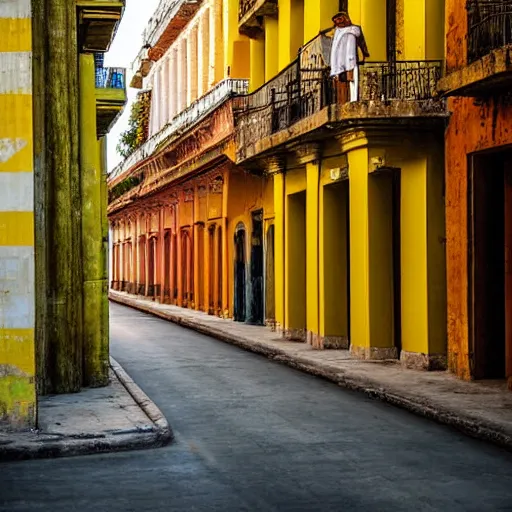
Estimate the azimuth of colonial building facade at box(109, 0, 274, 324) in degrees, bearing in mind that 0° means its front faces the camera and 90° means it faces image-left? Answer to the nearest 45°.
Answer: approximately 45°

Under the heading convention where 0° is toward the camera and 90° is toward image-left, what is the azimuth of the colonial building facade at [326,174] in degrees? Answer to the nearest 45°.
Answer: approximately 45°

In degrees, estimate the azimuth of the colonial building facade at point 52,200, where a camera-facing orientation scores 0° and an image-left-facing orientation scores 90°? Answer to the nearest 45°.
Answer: approximately 270°

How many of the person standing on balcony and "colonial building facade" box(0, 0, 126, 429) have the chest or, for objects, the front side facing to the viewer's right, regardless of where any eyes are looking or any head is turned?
1

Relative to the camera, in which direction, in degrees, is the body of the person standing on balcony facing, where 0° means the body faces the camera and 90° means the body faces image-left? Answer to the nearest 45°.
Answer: approximately 45°

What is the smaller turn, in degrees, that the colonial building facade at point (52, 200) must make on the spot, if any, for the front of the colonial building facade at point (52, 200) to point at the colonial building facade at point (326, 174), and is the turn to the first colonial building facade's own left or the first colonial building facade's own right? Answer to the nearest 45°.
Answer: approximately 45° to the first colonial building facade's own left

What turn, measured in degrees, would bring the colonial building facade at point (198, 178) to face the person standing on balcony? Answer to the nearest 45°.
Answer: approximately 45° to its left

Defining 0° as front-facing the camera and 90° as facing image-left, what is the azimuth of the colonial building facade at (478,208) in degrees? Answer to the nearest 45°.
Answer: approximately 45°
